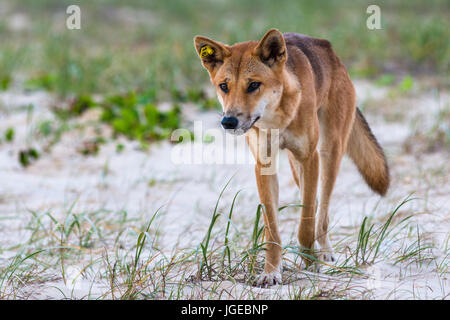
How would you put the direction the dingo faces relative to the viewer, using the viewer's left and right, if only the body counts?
facing the viewer and to the left of the viewer
